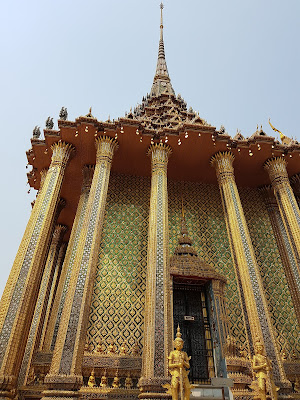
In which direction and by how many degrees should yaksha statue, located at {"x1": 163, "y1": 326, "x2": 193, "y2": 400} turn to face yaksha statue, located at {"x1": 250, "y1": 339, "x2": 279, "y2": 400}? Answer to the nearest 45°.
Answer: approximately 135° to its left

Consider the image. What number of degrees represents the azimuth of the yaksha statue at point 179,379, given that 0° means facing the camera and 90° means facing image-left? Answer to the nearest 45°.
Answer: approximately 0°

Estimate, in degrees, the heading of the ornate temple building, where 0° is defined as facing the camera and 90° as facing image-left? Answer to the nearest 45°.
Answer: approximately 0°
